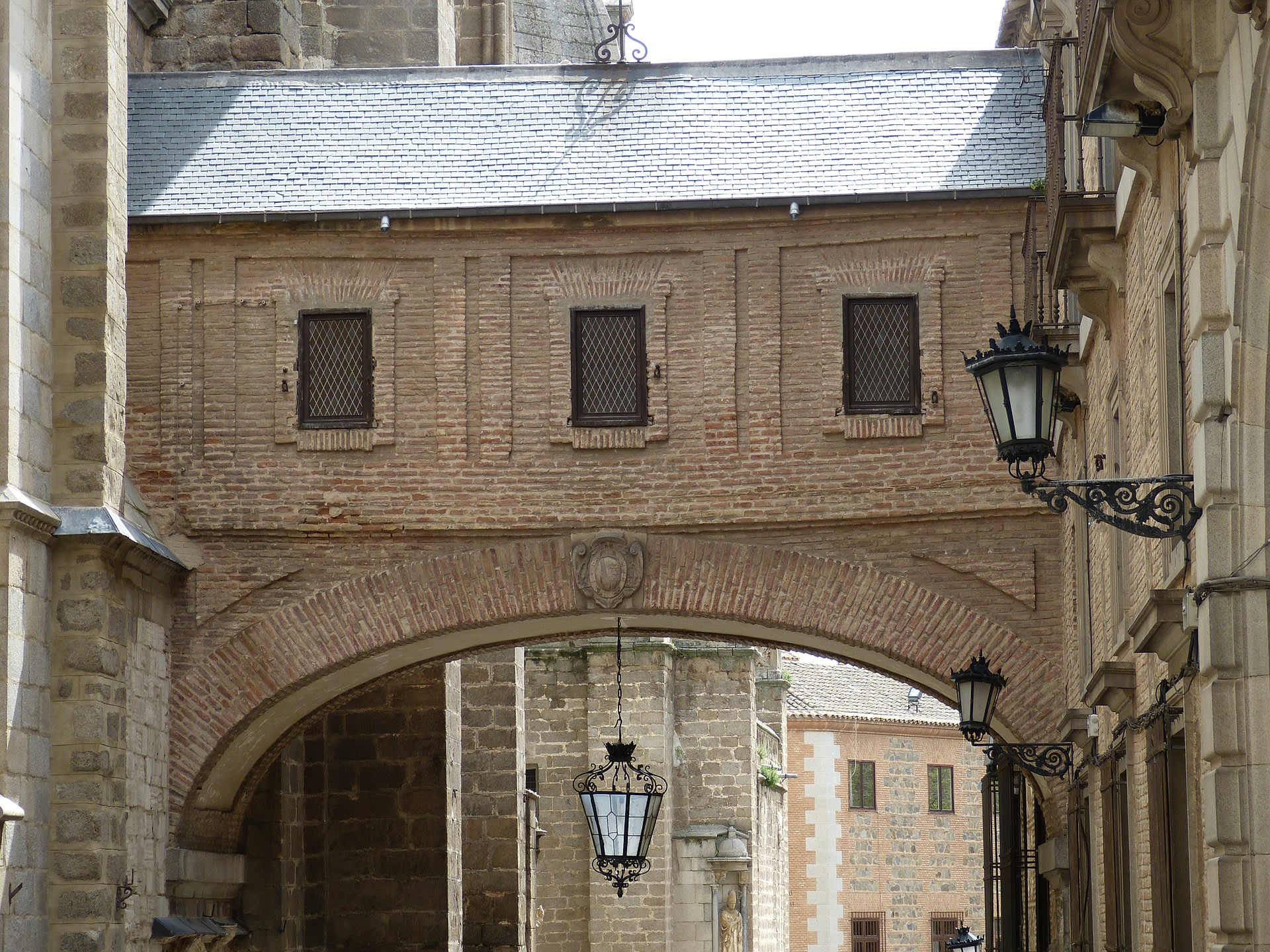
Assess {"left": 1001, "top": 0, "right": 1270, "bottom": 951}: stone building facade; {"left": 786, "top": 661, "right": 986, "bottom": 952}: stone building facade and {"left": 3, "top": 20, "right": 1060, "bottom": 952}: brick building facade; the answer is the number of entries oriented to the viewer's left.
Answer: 1

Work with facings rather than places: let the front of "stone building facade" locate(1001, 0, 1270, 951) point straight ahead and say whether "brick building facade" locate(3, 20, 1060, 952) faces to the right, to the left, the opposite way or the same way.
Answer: to the left

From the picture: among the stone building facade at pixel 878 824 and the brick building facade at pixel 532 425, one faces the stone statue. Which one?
the stone building facade at pixel 878 824

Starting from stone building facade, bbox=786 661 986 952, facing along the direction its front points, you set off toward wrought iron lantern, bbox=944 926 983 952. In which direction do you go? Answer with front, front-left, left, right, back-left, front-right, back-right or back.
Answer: front

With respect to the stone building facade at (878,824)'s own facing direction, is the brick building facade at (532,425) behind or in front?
in front

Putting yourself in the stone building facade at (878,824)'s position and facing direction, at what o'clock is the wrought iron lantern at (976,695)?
The wrought iron lantern is roughly at 12 o'clock from the stone building facade.

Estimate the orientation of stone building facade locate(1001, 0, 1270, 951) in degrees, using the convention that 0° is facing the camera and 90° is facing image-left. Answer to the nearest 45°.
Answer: approximately 90°

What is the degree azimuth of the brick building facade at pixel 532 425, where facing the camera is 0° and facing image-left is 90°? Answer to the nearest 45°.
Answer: approximately 0°

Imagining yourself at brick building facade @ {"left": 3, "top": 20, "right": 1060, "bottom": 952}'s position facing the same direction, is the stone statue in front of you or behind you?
behind

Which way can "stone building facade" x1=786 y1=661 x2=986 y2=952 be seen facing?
toward the camera

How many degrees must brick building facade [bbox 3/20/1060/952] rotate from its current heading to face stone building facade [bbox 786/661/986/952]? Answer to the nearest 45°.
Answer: approximately 180°
